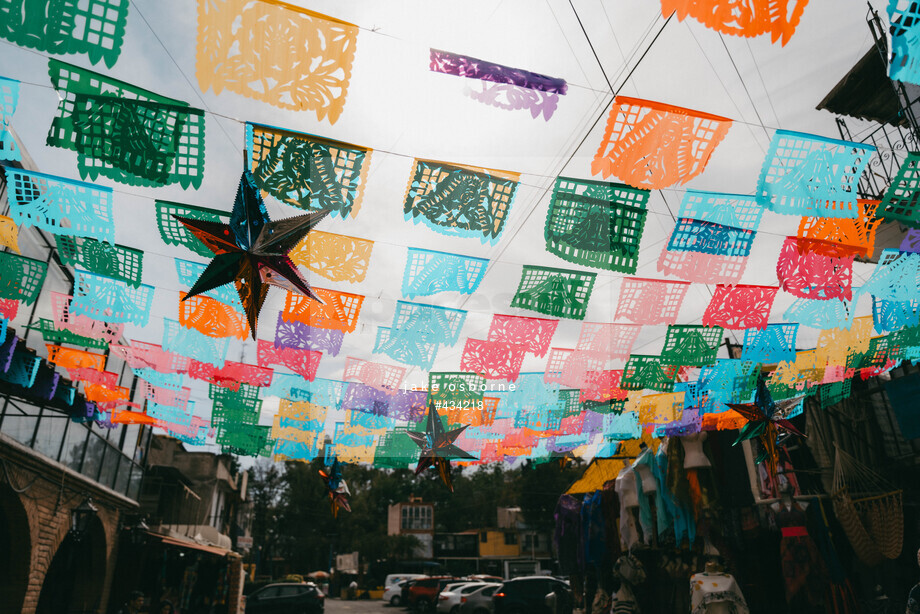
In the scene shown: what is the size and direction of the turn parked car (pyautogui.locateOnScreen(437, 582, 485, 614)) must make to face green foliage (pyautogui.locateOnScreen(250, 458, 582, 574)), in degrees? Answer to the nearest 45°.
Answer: approximately 45° to its left

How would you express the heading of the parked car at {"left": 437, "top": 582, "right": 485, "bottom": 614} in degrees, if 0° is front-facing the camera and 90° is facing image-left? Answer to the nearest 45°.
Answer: approximately 225°

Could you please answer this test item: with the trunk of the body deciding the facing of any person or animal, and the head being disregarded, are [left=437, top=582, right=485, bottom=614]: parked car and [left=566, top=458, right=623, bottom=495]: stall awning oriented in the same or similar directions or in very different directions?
very different directions

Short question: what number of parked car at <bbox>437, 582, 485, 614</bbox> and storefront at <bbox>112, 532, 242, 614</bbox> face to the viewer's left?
0

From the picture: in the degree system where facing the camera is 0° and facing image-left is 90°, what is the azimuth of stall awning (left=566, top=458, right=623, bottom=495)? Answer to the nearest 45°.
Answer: approximately 45°

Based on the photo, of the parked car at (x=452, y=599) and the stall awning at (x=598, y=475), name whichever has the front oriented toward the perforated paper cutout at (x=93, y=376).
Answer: the stall awning

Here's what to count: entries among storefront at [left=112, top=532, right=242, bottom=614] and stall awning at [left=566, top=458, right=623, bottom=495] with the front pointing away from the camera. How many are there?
0

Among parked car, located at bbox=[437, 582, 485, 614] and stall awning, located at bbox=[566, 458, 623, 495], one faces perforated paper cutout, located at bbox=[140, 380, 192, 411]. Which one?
the stall awning

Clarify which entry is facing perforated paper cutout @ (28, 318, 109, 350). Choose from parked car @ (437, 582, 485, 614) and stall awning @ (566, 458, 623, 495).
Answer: the stall awning

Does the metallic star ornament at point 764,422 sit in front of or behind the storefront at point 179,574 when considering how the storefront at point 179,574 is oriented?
in front

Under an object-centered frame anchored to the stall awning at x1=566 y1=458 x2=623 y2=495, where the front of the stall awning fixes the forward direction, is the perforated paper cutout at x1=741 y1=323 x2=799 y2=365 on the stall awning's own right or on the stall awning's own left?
on the stall awning's own left

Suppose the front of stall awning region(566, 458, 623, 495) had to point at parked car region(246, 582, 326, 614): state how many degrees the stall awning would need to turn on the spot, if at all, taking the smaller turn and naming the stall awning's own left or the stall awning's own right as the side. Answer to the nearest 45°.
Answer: approximately 90° to the stall awning's own right

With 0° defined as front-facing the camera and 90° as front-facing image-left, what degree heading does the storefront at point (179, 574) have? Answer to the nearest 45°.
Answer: approximately 315°
